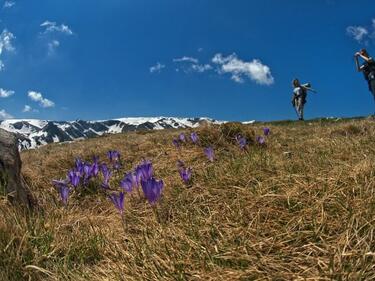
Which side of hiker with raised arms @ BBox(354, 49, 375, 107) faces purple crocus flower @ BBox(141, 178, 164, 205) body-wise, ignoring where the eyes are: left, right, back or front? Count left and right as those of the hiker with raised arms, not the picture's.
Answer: left

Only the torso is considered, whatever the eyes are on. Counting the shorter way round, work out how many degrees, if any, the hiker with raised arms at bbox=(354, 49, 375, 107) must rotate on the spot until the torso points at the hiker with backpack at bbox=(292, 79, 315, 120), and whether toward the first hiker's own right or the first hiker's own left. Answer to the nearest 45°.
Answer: approximately 45° to the first hiker's own right

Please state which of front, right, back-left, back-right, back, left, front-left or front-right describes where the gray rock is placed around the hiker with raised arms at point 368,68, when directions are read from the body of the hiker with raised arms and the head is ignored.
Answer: left

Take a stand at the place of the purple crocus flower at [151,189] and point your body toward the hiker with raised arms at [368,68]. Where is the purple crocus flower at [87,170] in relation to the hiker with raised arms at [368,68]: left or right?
left

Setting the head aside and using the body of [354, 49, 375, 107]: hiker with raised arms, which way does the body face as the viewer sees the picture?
to the viewer's left

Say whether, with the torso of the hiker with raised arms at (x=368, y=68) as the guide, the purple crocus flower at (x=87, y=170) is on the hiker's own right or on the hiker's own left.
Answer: on the hiker's own left

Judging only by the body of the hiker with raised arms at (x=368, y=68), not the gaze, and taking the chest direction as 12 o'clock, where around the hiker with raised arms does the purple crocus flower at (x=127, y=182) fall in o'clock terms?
The purple crocus flower is roughly at 9 o'clock from the hiker with raised arms.
